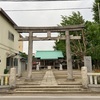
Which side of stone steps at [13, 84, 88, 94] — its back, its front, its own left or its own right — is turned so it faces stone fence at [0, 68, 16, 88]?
right

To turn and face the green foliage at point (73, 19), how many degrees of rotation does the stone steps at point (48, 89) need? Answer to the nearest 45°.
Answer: approximately 180°

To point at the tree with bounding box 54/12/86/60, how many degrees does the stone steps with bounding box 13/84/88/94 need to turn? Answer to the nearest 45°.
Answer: approximately 180°

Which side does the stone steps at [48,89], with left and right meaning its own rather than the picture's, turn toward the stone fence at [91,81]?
left

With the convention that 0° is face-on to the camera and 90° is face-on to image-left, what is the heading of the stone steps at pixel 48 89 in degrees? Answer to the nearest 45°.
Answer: approximately 0°
